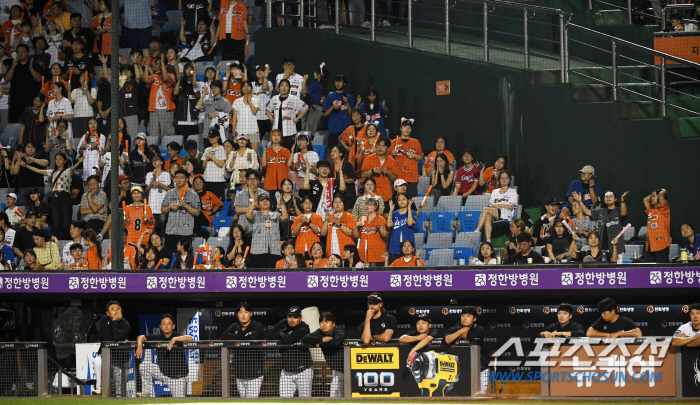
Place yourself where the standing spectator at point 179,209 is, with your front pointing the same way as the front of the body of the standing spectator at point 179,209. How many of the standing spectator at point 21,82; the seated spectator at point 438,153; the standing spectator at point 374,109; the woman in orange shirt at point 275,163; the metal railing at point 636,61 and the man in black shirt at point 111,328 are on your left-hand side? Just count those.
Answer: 4

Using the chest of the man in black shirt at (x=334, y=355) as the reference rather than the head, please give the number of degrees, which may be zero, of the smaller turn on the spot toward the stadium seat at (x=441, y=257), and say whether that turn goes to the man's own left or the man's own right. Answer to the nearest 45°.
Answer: approximately 180°

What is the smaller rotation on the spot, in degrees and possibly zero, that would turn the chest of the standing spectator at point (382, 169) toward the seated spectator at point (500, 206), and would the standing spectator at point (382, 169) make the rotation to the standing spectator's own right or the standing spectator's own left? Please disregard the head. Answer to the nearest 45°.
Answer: approximately 45° to the standing spectator's own left

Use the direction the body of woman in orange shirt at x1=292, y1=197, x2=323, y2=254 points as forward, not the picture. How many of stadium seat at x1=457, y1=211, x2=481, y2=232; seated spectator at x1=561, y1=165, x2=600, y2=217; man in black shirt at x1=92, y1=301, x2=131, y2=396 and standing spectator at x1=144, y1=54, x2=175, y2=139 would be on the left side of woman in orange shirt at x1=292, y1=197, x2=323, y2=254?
2

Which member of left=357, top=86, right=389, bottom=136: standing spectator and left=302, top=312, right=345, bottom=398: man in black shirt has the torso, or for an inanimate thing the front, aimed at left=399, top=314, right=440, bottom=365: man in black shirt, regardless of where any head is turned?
the standing spectator
